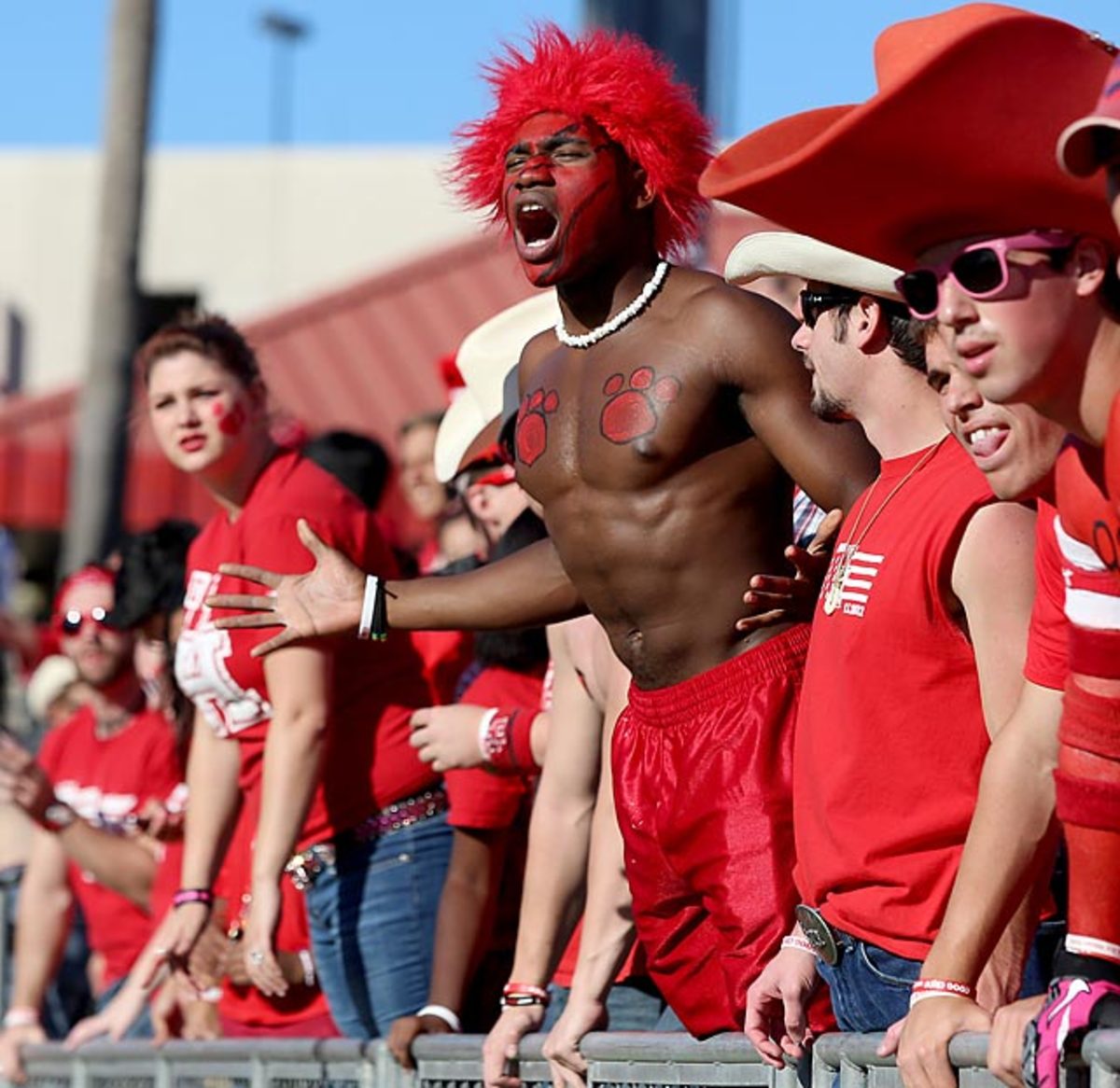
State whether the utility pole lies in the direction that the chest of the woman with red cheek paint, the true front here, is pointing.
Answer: no

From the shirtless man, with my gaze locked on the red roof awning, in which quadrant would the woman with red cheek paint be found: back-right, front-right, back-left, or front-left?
front-left

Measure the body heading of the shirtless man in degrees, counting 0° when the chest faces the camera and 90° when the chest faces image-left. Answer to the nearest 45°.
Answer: approximately 45°

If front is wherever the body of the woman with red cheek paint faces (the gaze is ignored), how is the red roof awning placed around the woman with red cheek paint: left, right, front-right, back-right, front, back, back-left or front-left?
back-right

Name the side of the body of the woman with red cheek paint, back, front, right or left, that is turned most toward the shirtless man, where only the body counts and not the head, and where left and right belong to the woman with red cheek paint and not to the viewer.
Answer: left

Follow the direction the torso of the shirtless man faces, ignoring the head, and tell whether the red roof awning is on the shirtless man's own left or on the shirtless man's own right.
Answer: on the shirtless man's own right

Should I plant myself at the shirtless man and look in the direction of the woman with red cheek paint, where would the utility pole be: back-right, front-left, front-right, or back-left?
front-right

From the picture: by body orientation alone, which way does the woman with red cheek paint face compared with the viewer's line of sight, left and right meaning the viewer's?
facing the viewer and to the left of the viewer

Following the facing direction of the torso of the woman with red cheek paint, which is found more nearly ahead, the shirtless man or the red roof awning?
the shirtless man

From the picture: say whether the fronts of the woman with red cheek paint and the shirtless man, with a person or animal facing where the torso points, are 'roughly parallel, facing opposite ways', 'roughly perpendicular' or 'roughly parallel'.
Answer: roughly parallel

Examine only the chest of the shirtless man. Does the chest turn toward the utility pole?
no

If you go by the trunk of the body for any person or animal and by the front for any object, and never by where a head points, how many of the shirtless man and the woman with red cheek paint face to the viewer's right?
0
